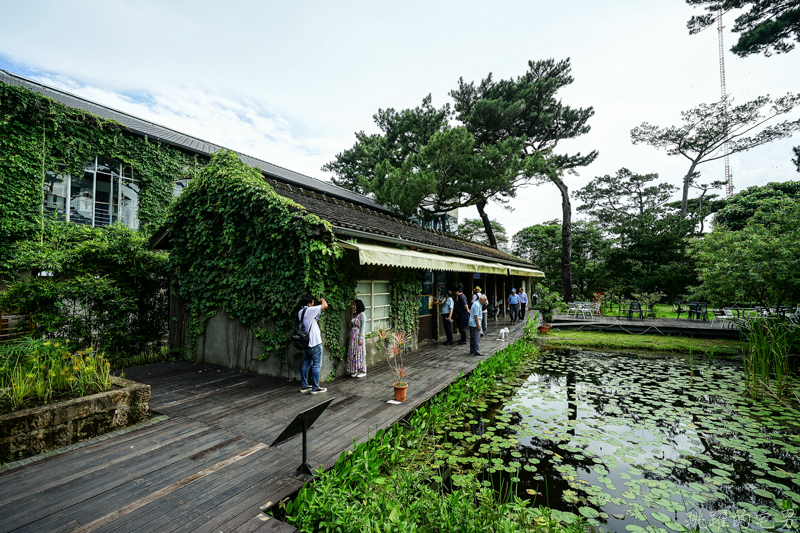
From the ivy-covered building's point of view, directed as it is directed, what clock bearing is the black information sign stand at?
The black information sign stand is roughly at 1 o'clock from the ivy-covered building.

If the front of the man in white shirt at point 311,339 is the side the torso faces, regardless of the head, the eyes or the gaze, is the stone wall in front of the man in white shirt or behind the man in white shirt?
behind

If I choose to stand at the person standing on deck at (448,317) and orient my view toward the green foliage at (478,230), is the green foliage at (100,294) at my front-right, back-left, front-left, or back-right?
back-left

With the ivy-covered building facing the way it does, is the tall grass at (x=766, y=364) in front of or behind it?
in front

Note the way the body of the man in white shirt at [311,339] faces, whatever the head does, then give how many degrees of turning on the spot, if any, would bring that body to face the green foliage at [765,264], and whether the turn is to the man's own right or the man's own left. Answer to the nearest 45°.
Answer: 0° — they already face it

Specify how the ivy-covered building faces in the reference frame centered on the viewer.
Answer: facing the viewer and to the right of the viewer
